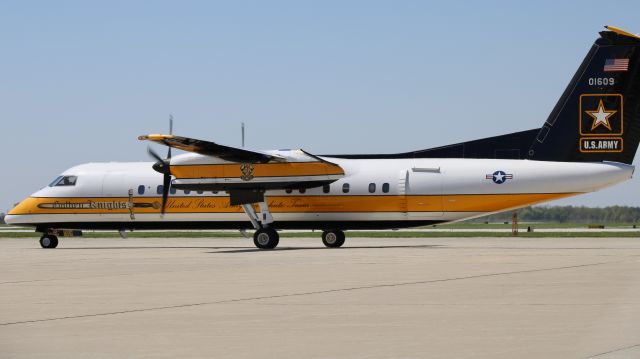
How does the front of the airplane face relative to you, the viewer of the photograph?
facing to the left of the viewer
